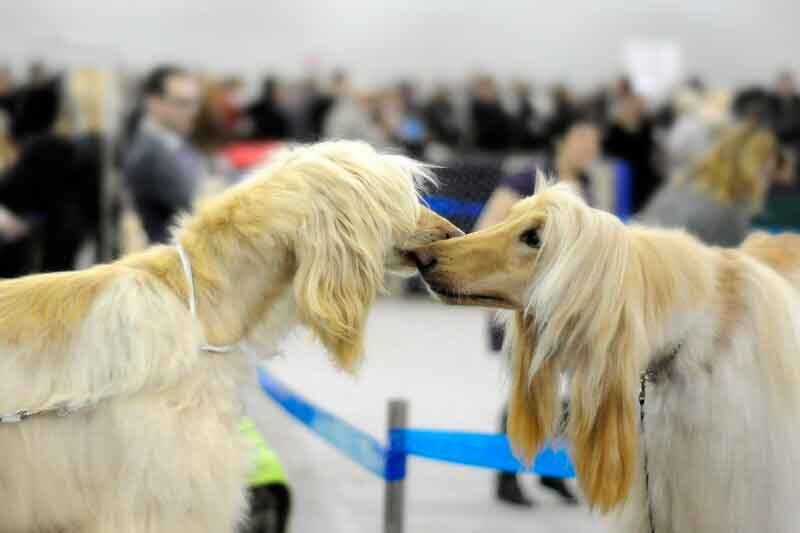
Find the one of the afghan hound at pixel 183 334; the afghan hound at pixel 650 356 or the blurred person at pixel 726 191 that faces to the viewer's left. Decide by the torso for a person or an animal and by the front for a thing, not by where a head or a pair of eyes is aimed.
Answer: the afghan hound at pixel 650 356

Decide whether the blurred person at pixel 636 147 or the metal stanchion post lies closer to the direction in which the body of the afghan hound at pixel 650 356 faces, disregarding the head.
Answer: the metal stanchion post

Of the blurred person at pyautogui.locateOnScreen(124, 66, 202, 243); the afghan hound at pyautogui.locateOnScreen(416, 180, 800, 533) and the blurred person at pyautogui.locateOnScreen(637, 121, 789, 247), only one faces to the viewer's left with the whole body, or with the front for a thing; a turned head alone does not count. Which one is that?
the afghan hound

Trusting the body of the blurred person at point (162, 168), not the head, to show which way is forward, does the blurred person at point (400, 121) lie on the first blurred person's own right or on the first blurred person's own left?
on the first blurred person's own left

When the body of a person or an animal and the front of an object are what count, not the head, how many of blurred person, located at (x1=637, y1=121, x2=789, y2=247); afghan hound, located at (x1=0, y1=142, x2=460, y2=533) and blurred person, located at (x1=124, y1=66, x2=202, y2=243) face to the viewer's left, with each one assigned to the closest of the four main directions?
0

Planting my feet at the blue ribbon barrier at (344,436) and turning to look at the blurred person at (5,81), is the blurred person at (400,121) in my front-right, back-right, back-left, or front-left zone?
front-right

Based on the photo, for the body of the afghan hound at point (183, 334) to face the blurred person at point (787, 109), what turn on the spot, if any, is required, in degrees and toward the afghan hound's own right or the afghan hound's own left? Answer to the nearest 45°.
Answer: approximately 45° to the afghan hound's own left

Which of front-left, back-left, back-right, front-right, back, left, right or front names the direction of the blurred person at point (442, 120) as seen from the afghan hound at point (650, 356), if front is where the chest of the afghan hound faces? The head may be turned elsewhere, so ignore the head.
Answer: right

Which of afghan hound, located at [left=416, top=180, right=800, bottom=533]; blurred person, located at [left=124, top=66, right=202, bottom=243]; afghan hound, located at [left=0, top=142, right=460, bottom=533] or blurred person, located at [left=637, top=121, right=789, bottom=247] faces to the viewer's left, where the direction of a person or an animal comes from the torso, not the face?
afghan hound, located at [left=416, top=180, right=800, bottom=533]

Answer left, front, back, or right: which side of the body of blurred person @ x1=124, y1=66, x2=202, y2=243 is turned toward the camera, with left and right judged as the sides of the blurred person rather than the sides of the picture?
right

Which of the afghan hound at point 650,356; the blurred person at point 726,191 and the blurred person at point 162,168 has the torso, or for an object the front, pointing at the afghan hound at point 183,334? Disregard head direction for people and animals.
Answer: the afghan hound at point 650,356

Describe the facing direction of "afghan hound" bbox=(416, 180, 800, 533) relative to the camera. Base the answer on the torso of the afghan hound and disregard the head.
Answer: to the viewer's left

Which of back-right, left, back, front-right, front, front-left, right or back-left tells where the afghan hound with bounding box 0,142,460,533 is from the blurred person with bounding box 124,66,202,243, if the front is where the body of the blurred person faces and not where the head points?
right

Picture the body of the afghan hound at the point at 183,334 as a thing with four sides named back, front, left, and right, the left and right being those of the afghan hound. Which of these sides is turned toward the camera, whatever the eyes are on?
right

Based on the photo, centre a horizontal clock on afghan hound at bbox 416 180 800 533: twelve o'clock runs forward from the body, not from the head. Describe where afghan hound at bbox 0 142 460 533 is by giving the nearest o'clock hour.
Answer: afghan hound at bbox 0 142 460 533 is roughly at 12 o'clock from afghan hound at bbox 416 180 800 533.

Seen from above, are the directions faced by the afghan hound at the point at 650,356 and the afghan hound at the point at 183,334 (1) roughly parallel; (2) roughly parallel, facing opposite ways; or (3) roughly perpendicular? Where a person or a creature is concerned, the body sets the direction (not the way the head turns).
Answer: roughly parallel, facing opposite ways

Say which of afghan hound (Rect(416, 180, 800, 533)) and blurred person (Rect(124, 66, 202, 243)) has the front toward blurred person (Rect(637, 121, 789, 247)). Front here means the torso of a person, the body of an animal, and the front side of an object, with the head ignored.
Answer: blurred person (Rect(124, 66, 202, 243))
